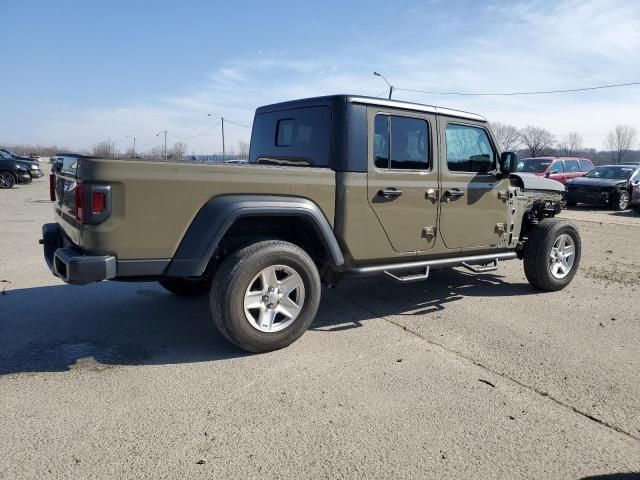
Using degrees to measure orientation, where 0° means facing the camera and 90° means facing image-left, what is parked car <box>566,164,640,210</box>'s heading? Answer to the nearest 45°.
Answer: approximately 45°

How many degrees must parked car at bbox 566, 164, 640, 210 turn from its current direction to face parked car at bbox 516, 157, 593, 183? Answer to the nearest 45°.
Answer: approximately 90° to its right

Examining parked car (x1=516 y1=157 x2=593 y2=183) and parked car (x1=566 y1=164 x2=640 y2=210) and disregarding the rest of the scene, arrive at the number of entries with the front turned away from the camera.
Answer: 0

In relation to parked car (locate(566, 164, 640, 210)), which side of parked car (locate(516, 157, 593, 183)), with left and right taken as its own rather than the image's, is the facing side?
left

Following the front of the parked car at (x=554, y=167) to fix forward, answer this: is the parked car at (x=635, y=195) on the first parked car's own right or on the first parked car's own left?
on the first parked car's own left

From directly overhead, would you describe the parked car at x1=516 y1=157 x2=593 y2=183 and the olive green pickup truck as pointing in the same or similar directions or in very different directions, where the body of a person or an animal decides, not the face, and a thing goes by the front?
very different directions

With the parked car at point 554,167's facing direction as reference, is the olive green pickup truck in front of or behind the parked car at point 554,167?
in front

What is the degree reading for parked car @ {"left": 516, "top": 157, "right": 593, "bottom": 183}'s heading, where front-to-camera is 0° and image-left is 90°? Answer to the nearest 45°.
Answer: approximately 45°

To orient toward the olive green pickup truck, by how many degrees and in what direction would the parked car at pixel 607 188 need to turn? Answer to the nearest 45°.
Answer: approximately 45° to its left

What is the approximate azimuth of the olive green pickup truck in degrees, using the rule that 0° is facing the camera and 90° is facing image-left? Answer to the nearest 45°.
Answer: approximately 225°
